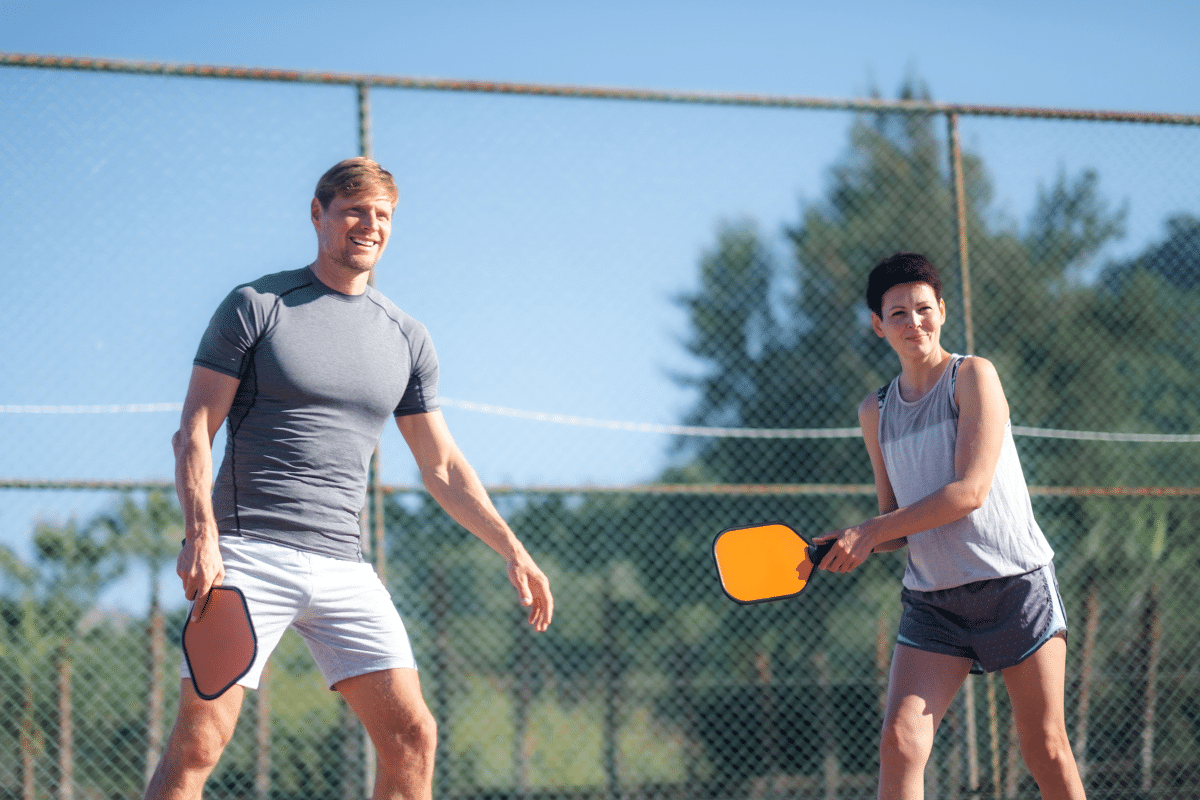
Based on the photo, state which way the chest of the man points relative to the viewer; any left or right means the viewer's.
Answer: facing the viewer and to the right of the viewer

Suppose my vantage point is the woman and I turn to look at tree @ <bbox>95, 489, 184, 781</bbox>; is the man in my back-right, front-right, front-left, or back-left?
front-left

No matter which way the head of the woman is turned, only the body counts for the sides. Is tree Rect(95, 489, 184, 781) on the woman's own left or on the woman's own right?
on the woman's own right

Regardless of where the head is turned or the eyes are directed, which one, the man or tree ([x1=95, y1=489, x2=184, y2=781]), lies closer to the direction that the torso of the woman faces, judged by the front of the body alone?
the man

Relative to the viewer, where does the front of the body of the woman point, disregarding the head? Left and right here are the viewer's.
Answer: facing the viewer and to the left of the viewer

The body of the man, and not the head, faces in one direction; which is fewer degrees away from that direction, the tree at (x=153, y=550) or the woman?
the woman

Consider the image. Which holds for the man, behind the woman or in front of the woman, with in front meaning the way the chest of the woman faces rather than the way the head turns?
in front

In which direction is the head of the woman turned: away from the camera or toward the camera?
toward the camera

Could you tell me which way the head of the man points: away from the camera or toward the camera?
toward the camera

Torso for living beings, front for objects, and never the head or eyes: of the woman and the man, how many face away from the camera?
0

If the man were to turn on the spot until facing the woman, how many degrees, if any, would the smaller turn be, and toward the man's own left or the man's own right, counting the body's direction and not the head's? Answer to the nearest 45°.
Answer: approximately 45° to the man's own left

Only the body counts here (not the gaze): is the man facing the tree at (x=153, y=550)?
no
